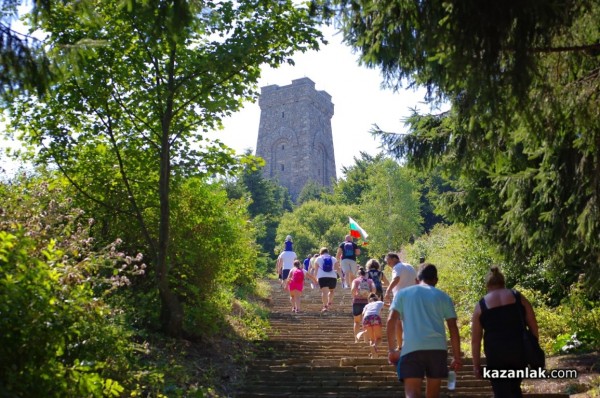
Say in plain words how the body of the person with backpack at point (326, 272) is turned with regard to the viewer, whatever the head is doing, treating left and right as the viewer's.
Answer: facing away from the viewer

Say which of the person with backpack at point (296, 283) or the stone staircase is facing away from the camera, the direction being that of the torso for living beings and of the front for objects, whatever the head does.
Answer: the person with backpack

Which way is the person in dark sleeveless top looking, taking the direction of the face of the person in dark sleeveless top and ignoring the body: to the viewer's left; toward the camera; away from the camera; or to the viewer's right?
away from the camera

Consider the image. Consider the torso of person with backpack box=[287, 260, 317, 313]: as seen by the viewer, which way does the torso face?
away from the camera

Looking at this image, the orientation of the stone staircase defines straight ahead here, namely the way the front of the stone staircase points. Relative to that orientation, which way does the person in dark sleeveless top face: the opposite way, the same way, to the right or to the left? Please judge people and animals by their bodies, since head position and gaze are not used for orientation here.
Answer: the opposite way

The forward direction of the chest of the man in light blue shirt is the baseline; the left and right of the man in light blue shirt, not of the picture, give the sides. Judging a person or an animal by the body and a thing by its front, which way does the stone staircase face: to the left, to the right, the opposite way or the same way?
the opposite way

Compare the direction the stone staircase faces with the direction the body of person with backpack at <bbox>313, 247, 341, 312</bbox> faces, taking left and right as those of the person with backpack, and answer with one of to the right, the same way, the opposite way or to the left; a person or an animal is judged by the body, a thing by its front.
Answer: the opposite way

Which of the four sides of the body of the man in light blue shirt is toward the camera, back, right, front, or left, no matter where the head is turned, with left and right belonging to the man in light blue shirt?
back

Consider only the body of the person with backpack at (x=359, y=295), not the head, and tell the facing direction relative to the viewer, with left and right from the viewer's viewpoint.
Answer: facing away from the viewer

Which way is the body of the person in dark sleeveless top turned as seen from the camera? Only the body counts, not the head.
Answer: away from the camera

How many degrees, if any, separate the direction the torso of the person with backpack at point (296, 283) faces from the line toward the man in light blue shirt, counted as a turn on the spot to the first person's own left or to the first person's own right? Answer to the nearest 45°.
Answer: approximately 180°
